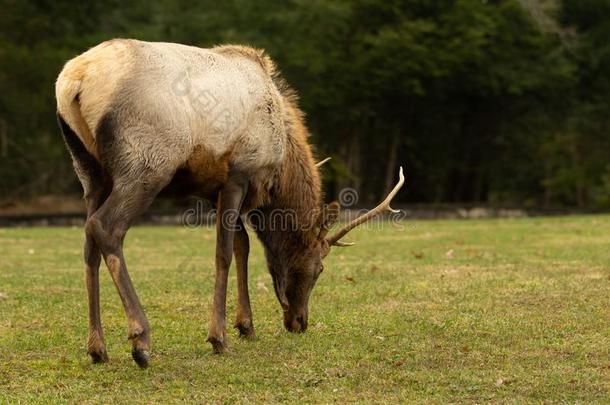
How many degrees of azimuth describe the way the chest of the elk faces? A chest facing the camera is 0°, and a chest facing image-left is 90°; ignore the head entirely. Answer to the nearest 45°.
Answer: approximately 225°
